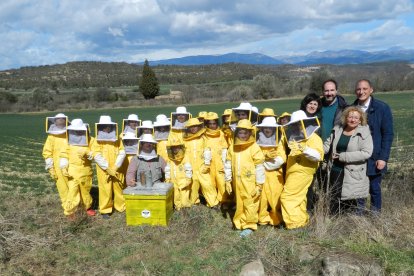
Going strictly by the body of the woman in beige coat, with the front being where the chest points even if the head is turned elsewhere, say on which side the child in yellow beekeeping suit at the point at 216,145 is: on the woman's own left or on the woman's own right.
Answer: on the woman's own right

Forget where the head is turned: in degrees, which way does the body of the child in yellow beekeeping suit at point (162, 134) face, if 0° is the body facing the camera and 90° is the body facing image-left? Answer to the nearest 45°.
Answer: approximately 0°

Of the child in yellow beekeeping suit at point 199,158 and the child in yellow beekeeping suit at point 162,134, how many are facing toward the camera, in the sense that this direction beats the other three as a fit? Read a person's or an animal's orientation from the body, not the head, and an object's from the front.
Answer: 2

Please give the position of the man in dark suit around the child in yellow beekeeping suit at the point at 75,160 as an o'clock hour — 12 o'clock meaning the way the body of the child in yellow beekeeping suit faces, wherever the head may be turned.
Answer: The man in dark suit is roughly at 10 o'clock from the child in yellow beekeeping suit.

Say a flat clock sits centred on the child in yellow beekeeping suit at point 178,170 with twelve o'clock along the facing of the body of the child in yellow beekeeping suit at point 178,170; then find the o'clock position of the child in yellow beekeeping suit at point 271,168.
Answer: the child in yellow beekeeping suit at point 271,168 is roughly at 10 o'clock from the child in yellow beekeeping suit at point 178,170.

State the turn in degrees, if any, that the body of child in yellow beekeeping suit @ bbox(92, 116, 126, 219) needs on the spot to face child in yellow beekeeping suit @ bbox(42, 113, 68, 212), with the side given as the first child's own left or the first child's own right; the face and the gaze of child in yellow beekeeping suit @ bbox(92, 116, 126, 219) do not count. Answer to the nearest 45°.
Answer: approximately 90° to the first child's own right

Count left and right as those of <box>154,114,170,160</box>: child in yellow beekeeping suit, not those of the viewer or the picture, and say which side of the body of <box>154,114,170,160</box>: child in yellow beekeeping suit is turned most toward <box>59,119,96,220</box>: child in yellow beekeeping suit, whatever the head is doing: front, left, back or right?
right

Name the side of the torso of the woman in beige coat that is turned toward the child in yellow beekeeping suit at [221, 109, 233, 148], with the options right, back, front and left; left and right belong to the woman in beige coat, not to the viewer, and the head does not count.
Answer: right

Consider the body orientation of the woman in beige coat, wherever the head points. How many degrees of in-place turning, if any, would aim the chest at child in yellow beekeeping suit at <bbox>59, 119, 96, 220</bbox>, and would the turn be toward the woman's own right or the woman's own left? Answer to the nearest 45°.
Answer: approximately 45° to the woman's own right

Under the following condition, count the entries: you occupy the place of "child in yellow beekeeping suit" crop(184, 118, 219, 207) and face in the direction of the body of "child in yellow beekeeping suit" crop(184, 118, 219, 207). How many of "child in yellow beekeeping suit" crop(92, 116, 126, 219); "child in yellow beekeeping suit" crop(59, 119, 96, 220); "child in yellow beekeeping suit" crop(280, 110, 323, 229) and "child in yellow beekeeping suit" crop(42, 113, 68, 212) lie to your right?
3

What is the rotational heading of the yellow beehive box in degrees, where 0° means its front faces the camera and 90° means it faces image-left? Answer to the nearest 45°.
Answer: approximately 0°
